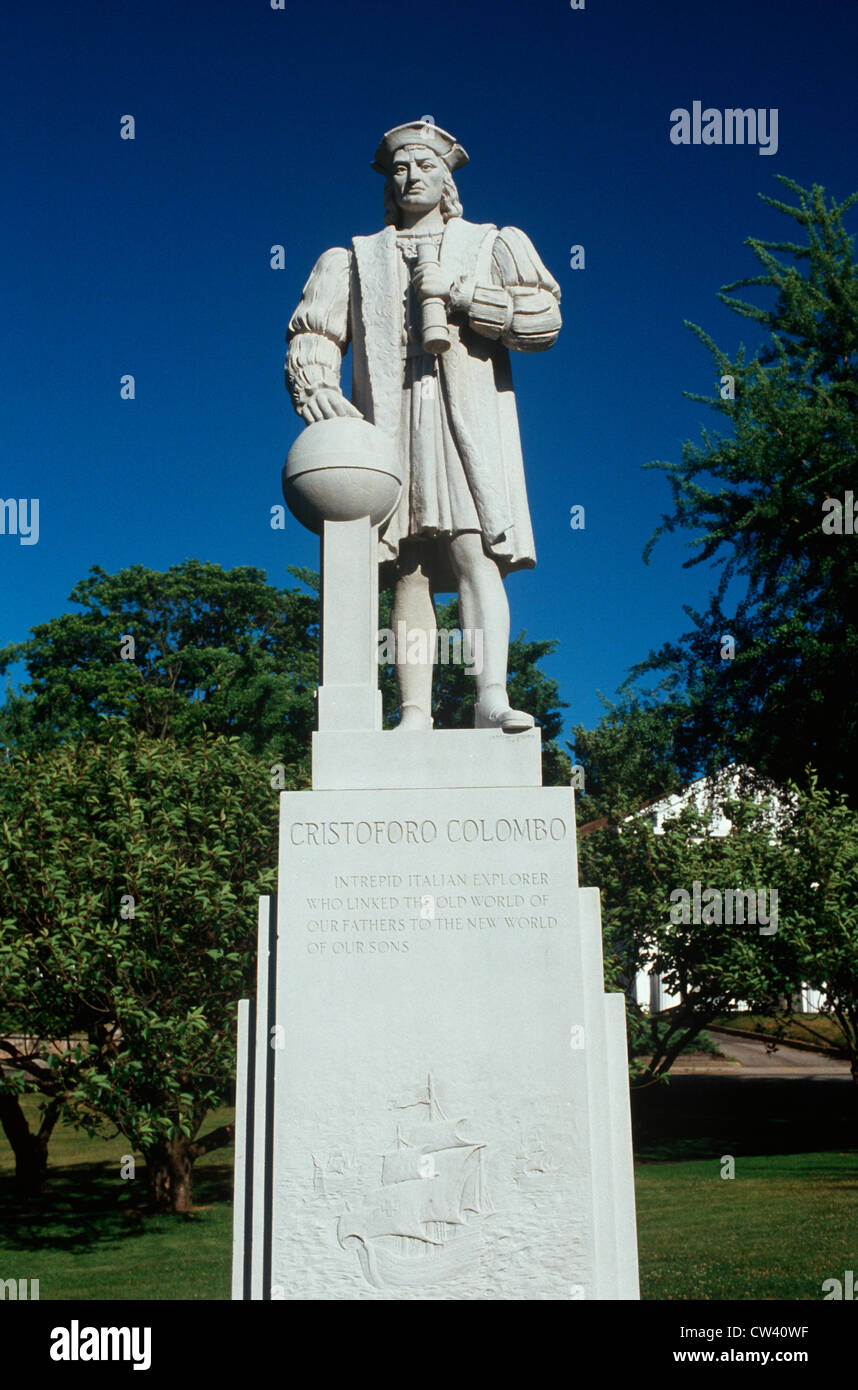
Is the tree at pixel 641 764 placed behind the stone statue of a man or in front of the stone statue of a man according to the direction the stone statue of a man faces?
behind

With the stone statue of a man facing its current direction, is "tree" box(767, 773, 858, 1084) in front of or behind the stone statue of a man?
behind

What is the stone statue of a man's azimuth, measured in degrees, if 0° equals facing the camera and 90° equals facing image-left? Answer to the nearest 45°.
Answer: approximately 0°

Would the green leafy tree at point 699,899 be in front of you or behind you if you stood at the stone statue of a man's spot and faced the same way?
behind

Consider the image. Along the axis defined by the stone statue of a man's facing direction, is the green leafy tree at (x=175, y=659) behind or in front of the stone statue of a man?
behind
